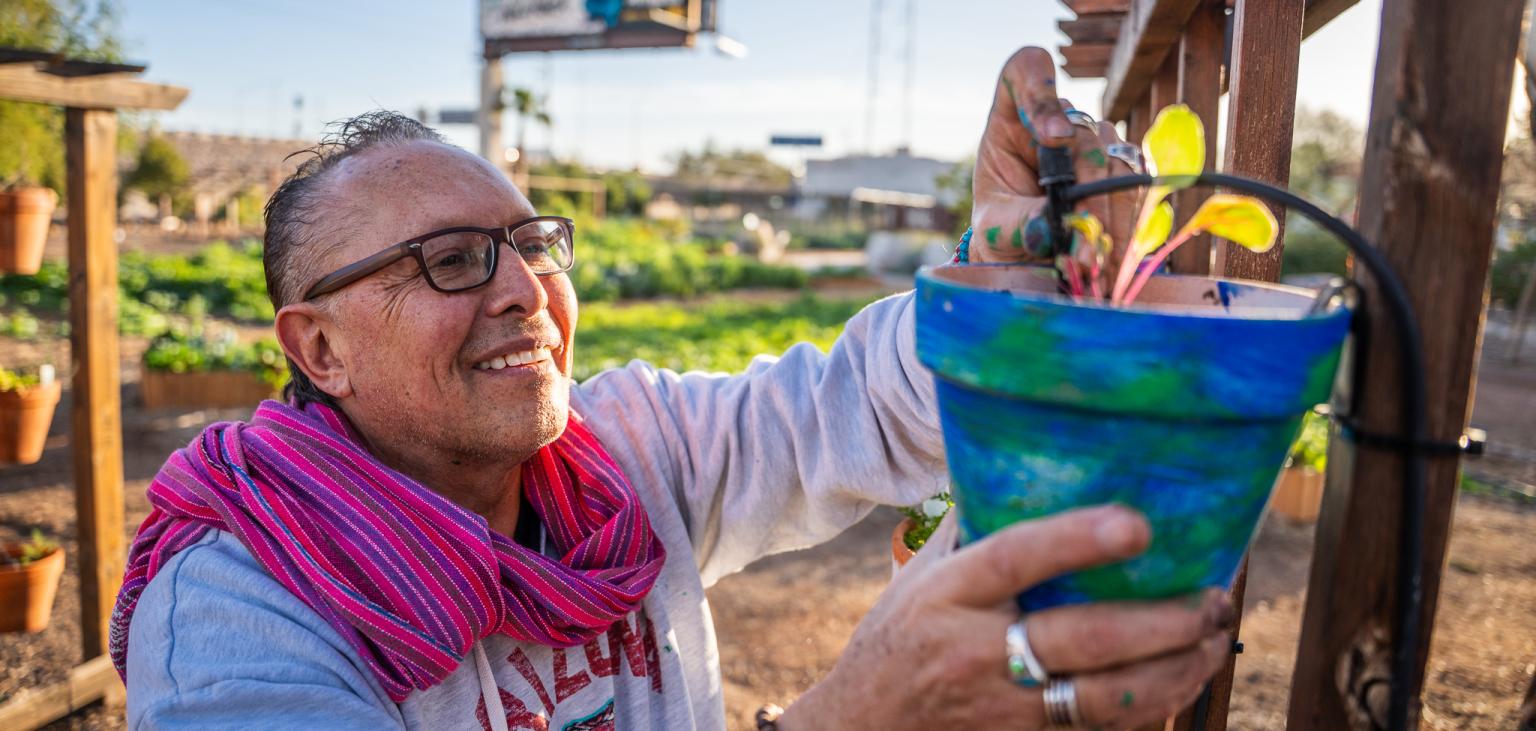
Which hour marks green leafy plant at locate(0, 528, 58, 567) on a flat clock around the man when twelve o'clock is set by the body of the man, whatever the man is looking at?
The green leafy plant is roughly at 6 o'clock from the man.

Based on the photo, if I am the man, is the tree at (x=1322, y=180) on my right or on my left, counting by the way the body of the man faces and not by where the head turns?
on my left

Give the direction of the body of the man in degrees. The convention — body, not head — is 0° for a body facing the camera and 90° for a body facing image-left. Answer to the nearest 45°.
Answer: approximately 315°

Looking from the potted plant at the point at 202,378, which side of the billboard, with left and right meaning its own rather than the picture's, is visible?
front

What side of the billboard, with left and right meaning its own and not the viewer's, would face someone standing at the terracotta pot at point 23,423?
front

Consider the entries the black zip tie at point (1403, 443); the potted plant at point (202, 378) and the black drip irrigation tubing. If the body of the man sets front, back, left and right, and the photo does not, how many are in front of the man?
2

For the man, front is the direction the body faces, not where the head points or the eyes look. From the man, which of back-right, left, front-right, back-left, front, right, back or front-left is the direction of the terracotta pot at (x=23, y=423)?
back

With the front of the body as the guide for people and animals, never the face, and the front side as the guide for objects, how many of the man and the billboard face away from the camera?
0

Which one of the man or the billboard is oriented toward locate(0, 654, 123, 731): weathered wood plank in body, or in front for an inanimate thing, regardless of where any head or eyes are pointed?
the billboard

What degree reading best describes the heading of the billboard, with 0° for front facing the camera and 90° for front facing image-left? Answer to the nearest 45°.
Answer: approximately 0°

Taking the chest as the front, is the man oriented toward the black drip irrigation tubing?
yes
